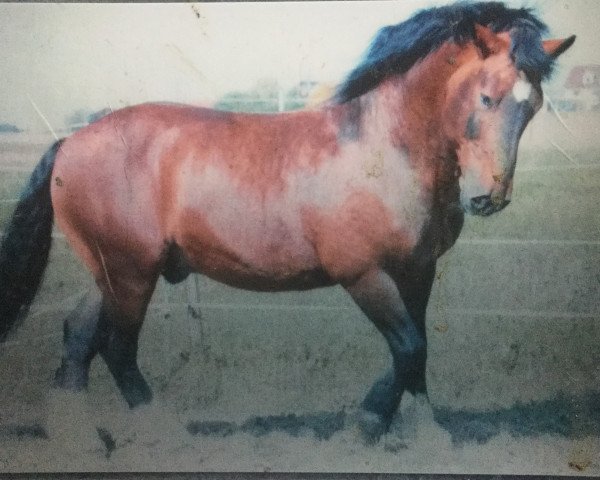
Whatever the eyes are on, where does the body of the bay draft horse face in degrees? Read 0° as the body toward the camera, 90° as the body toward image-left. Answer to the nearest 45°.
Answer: approximately 270°
